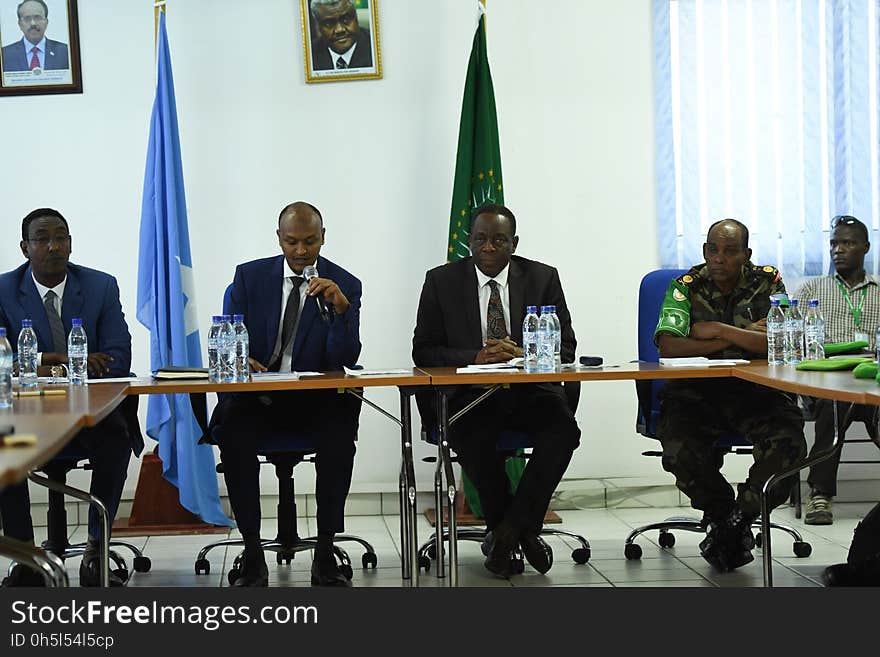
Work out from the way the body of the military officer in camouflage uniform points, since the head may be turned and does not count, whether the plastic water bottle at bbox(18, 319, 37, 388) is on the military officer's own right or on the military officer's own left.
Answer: on the military officer's own right

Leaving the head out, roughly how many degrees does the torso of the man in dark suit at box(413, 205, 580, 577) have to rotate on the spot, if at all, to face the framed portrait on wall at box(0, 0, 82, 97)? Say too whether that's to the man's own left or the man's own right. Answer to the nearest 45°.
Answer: approximately 135° to the man's own right

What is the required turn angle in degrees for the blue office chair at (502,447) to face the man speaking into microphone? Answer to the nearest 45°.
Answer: approximately 90° to its right
